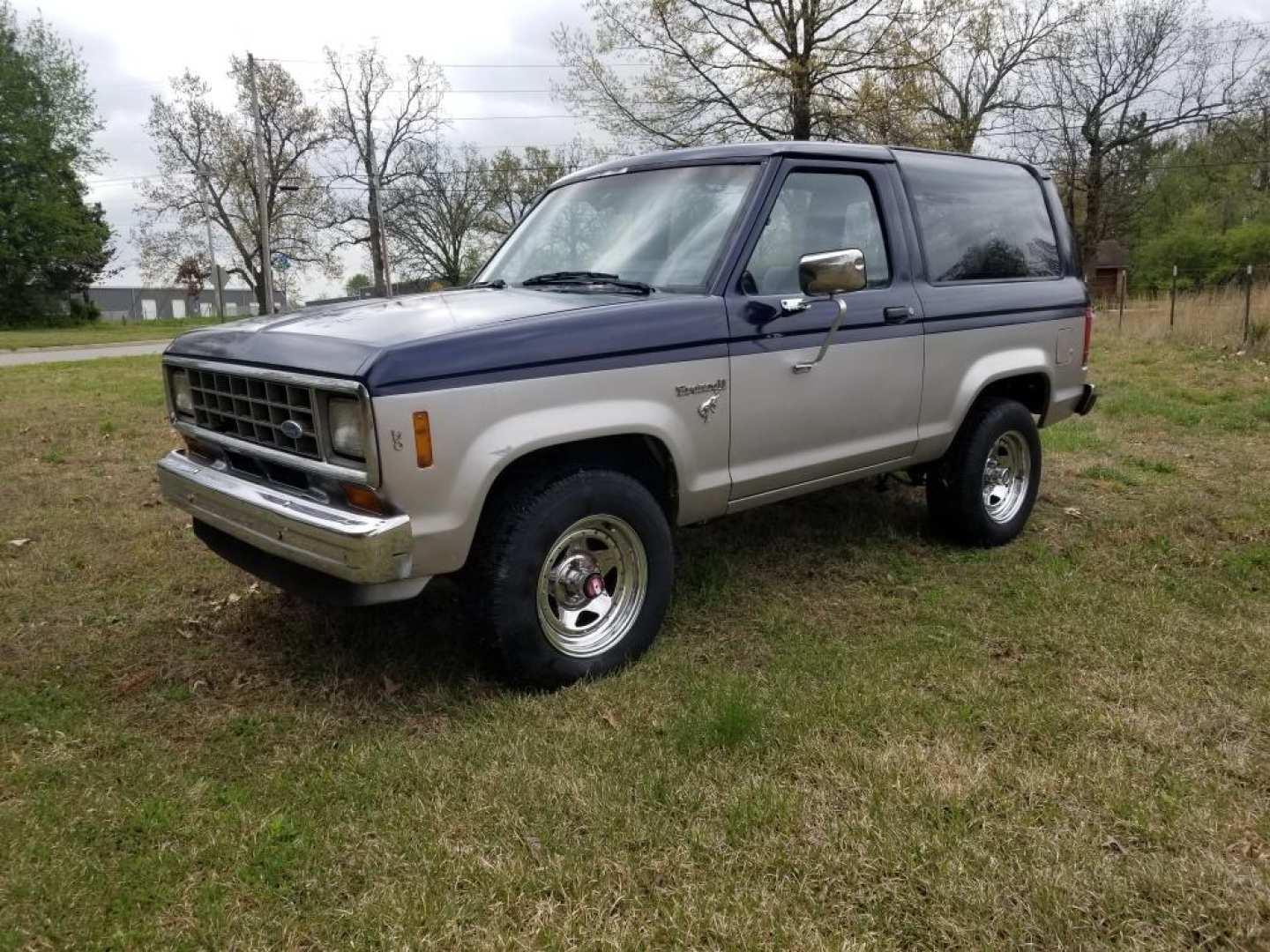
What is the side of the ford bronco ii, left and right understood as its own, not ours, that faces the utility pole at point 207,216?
right

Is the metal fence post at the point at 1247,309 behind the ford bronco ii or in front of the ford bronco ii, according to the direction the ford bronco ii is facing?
behind

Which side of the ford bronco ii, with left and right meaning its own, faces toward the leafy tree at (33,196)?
right

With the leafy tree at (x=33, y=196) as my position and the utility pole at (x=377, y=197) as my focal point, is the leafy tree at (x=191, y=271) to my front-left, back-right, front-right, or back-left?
front-left

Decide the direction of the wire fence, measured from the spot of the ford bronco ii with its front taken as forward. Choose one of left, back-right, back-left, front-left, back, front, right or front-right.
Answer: back

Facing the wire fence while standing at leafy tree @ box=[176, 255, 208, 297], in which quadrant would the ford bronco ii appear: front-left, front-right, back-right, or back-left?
front-right

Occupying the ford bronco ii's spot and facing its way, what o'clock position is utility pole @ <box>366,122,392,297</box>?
The utility pole is roughly at 4 o'clock from the ford bronco ii.

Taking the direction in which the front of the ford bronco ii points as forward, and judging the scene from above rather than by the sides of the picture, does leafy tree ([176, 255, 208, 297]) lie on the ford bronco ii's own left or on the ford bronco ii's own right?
on the ford bronco ii's own right

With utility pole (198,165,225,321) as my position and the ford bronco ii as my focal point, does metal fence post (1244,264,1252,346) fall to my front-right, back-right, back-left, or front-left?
front-left
